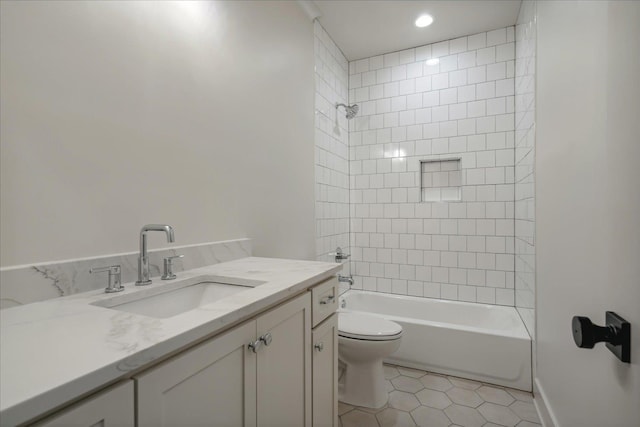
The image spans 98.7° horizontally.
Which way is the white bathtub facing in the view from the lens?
facing the viewer

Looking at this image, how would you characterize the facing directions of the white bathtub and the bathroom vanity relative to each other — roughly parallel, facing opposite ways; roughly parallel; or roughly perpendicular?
roughly perpendicular

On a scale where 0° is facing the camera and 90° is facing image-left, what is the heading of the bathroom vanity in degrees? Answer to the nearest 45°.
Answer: approximately 315°

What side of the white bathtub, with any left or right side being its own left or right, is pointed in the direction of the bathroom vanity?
front

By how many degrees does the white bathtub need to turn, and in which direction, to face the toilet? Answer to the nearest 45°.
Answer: approximately 45° to its right

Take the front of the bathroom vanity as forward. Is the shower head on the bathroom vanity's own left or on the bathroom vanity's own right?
on the bathroom vanity's own left

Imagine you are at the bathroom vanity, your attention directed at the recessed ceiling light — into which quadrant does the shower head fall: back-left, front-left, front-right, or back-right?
front-left

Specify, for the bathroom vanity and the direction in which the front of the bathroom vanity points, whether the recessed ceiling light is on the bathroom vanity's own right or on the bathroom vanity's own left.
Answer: on the bathroom vanity's own left

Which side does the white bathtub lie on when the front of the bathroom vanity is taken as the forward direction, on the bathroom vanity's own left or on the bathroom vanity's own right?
on the bathroom vanity's own left
